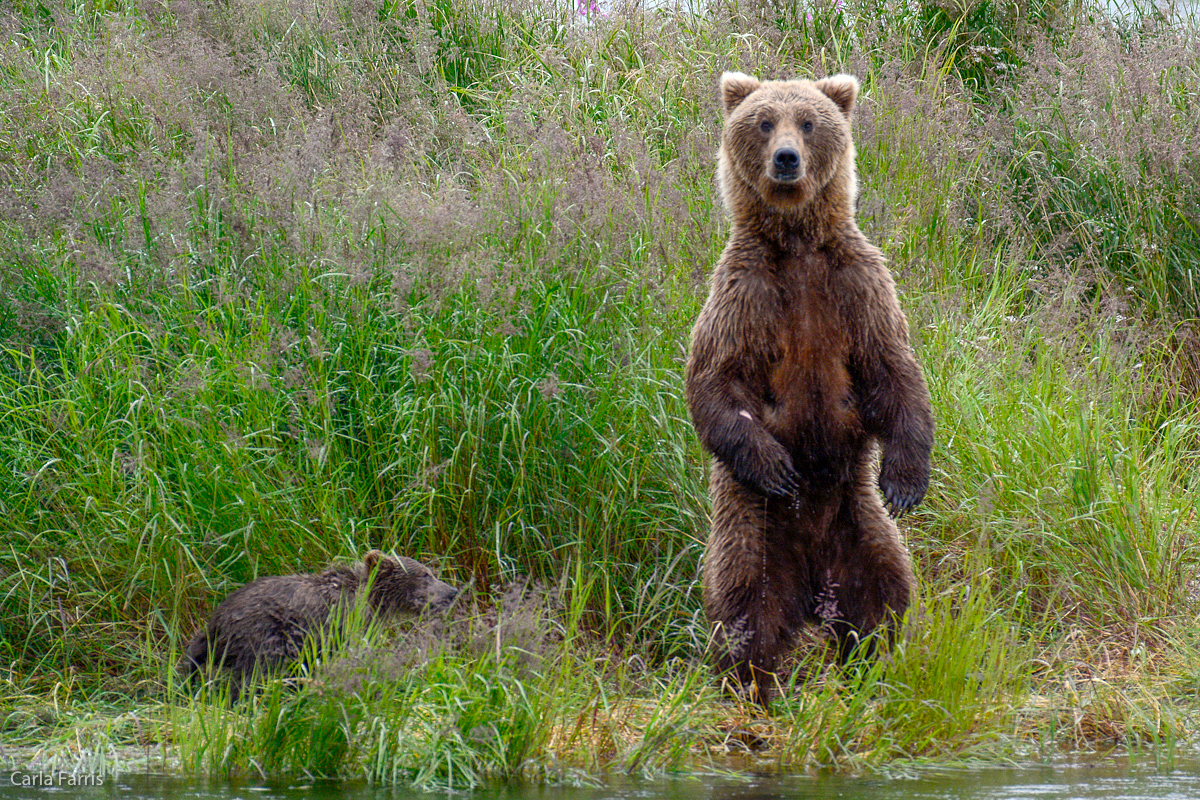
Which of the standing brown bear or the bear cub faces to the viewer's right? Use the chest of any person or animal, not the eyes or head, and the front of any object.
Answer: the bear cub

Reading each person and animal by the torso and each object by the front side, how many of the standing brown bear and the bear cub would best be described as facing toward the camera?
1

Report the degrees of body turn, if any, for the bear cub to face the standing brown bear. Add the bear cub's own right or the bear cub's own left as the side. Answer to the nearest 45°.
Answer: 0° — it already faces it

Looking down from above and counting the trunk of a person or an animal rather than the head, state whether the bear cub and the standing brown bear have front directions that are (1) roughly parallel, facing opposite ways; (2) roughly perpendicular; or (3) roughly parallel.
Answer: roughly perpendicular

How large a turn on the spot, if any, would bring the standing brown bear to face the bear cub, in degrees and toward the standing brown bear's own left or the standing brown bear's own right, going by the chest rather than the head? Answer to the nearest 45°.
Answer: approximately 90° to the standing brown bear's own right

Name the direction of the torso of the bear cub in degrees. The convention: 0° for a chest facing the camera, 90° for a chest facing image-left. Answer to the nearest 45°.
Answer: approximately 270°

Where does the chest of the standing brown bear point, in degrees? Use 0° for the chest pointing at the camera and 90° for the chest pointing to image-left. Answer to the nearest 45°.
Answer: approximately 0°
